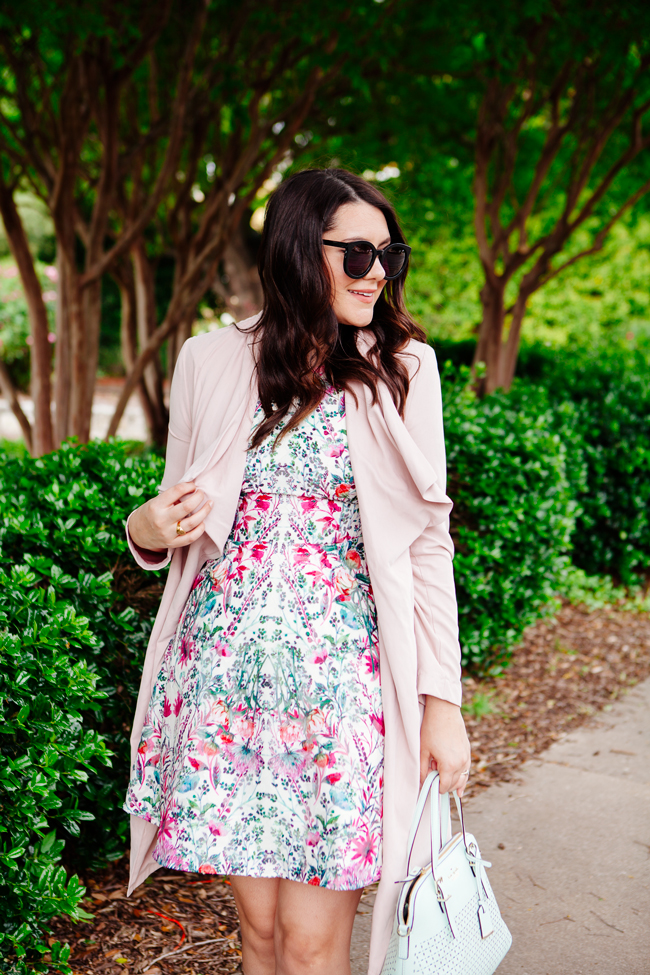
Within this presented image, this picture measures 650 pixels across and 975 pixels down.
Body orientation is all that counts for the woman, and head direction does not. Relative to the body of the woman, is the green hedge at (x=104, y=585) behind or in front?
behind

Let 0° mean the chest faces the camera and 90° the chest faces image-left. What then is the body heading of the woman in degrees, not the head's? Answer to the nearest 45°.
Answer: approximately 0°

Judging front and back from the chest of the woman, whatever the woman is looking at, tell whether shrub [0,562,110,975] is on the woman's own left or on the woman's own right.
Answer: on the woman's own right

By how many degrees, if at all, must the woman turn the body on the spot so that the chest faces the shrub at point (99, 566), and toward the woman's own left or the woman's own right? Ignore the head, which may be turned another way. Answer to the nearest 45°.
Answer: approximately 135° to the woman's own right

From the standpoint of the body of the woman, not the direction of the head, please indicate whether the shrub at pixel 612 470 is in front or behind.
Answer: behind
